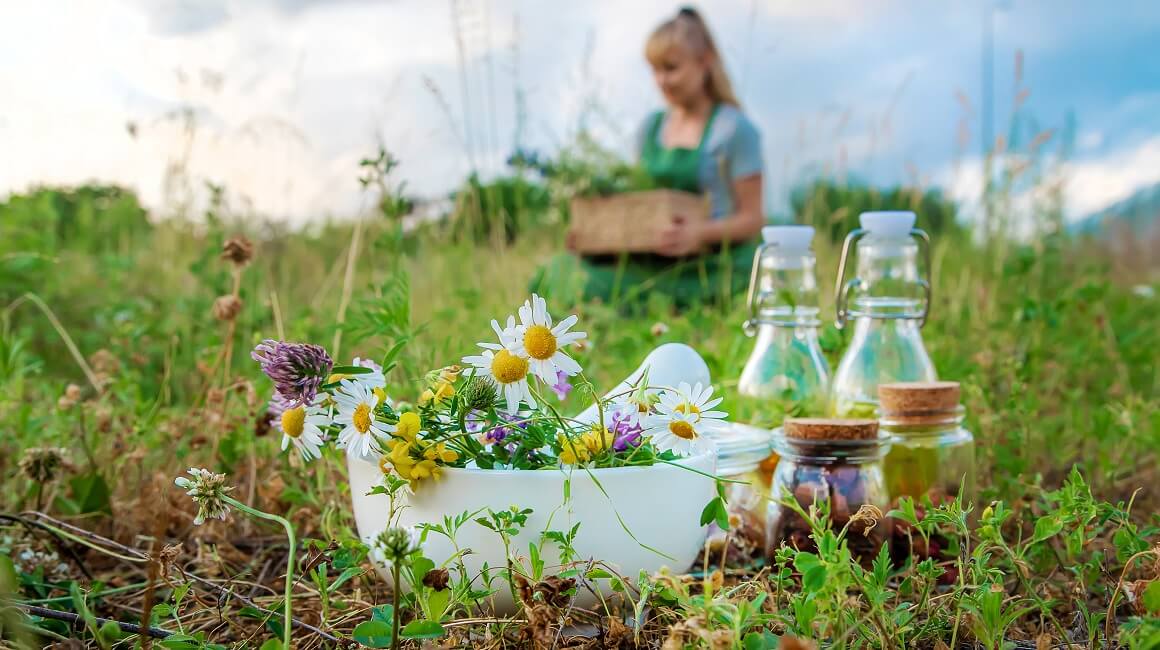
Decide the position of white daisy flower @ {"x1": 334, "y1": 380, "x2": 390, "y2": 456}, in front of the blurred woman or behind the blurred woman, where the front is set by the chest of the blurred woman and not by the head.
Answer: in front

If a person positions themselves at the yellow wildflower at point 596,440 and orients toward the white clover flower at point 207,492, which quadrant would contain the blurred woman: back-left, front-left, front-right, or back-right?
back-right

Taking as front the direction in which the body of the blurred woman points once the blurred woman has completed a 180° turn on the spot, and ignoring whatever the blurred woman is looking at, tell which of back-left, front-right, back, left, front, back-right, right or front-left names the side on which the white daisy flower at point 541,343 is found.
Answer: back-right

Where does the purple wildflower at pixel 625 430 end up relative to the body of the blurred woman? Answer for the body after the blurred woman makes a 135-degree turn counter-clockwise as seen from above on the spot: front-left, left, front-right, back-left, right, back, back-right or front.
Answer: right

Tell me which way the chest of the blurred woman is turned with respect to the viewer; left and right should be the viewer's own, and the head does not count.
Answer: facing the viewer and to the left of the viewer

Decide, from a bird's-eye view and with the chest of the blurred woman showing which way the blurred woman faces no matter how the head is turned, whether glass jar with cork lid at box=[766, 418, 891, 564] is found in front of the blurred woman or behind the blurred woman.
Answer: in front

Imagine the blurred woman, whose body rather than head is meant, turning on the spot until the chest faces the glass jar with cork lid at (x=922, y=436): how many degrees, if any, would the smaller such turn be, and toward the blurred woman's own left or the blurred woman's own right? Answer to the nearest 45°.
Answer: approximately 45° to the blurred woman's own left

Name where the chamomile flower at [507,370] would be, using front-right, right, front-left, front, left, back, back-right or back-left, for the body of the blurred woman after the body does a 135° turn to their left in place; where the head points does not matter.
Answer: right

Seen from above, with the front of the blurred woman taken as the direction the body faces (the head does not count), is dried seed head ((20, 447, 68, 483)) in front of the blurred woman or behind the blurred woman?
in front

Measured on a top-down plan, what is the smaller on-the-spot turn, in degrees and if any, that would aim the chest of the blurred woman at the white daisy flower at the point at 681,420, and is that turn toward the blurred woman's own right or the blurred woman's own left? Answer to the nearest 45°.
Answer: approximately 45° to the blurred woman's own left
